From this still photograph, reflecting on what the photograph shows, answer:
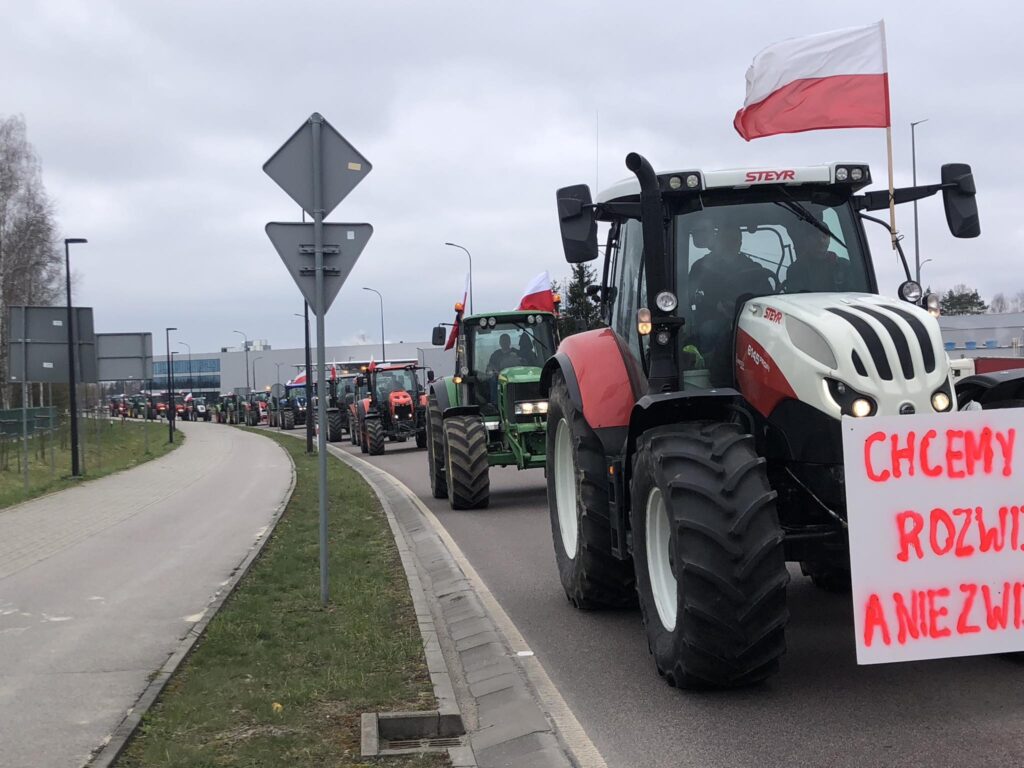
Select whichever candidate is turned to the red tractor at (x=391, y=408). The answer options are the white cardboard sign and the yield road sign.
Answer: the yield road sign

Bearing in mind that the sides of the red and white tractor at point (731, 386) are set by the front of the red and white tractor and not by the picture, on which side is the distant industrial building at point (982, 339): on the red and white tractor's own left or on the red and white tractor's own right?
on the red and white tractor's own left

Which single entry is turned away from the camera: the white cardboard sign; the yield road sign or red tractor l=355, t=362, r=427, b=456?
the yield road sign

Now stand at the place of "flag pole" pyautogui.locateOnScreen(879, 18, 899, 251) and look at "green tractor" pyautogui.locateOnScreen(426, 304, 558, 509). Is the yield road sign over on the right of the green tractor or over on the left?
left

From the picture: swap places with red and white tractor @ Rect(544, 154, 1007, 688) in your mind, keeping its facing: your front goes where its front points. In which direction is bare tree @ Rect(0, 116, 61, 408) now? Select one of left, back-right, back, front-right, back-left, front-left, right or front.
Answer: back

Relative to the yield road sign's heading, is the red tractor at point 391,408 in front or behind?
in front

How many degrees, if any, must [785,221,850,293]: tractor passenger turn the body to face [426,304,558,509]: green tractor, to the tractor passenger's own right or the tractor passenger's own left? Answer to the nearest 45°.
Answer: approximately 180°

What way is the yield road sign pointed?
away from the camera

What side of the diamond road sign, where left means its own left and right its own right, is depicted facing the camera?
back
